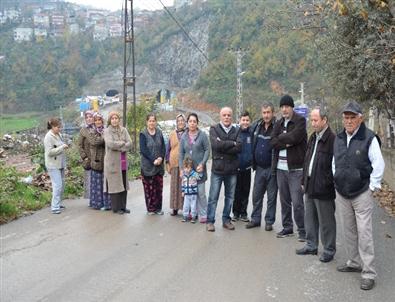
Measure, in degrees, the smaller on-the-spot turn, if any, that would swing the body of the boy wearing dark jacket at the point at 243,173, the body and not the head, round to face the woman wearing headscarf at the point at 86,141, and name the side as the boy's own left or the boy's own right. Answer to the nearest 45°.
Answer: approximately 90° to the boy's own right

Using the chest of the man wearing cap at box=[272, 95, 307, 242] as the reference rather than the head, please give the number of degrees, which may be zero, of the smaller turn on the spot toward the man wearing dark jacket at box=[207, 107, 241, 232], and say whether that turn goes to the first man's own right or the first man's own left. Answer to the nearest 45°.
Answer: approximately 90° to the first man's own right

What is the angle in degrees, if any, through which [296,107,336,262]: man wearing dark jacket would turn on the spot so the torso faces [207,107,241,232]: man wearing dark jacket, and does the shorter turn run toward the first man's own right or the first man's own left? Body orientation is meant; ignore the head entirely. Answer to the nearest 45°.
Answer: approximately 90° to the first man's own right

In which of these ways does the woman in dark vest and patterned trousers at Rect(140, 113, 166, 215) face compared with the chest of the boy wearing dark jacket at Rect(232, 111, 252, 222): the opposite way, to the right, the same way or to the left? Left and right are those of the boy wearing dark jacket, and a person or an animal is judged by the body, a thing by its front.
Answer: the same way

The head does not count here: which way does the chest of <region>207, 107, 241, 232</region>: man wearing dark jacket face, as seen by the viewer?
toward the camera

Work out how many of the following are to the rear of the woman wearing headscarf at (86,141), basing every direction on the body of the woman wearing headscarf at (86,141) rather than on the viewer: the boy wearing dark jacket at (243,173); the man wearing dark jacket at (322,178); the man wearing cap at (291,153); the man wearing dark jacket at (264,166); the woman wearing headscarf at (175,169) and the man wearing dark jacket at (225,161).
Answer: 0

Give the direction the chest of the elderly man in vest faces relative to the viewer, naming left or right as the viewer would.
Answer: facing the viewer and to the left of the viewer

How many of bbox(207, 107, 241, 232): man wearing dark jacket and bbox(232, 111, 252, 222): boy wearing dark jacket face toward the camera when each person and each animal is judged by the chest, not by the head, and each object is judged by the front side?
2

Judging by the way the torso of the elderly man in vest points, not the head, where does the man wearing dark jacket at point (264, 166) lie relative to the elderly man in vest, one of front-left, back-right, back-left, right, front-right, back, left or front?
right

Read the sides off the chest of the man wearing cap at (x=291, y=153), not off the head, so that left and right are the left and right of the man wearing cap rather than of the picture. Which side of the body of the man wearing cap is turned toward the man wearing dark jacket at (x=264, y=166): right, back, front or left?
right
